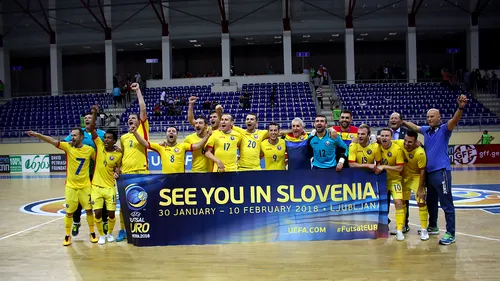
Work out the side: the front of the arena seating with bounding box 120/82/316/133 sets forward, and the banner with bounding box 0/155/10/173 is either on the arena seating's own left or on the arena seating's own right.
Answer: on the arena seating's own right

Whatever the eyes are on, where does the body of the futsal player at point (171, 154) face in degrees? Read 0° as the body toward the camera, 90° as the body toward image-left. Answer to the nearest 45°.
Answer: approximately 0°
